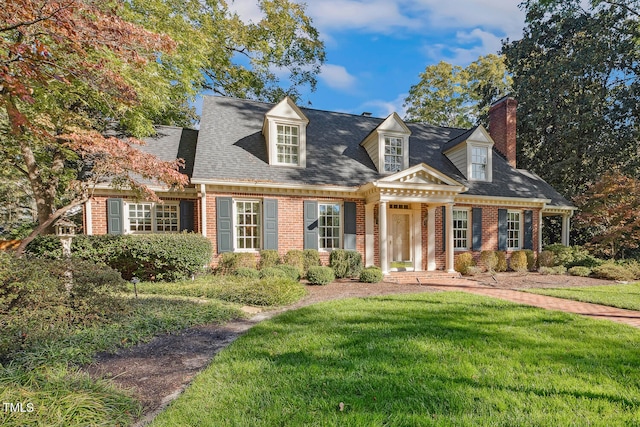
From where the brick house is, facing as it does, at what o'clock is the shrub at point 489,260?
The shrub is roughly at 10 o'clock from the brick house.

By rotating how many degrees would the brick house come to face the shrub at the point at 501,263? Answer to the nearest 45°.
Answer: approximately 45° to its left

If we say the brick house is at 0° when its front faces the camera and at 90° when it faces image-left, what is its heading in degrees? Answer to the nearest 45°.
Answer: approximately 315°

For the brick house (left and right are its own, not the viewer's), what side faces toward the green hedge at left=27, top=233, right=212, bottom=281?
right

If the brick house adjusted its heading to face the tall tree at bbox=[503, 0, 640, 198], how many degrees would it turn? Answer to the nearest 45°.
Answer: approximately 90° to its left

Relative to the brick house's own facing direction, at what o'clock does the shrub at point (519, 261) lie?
The shrub is roughly at 10 o'clock from the brick house.
